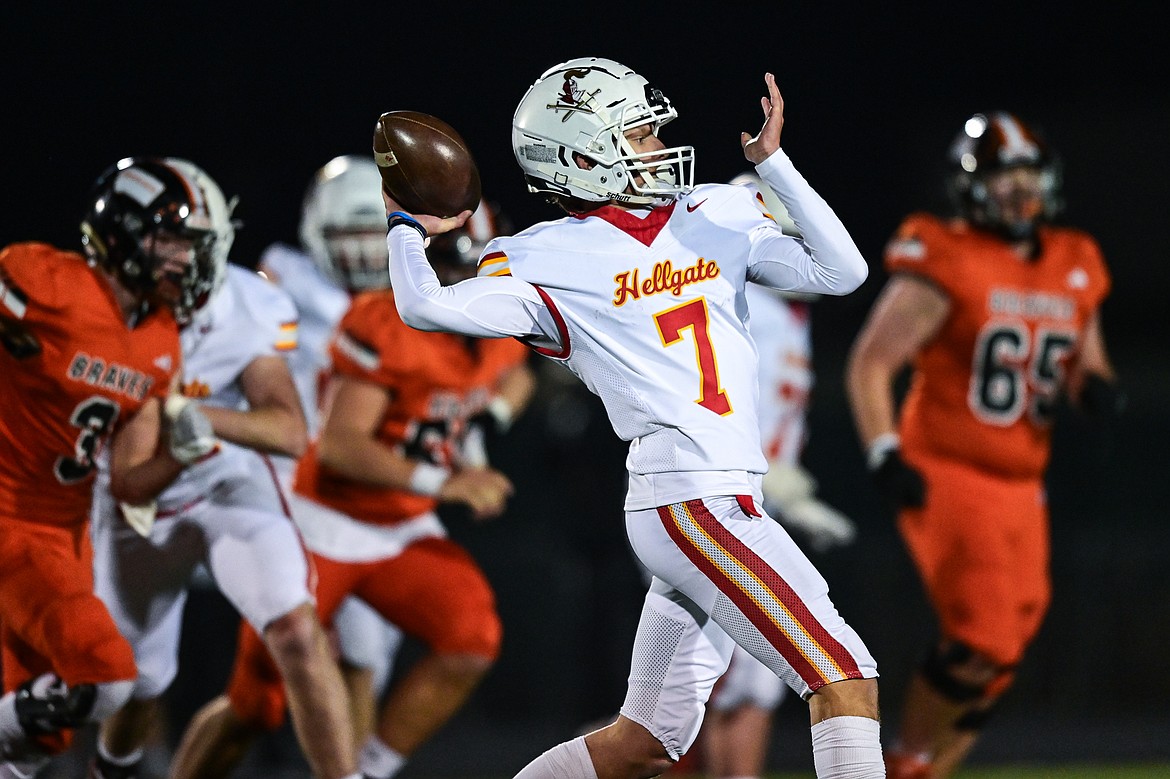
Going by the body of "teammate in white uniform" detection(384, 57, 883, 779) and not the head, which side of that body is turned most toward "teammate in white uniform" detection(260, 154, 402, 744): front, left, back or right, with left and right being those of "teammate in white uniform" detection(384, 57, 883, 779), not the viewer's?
back

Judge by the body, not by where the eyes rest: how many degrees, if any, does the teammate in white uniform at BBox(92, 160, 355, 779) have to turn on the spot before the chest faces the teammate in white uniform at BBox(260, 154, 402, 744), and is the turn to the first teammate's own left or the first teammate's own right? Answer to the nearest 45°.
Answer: approximately 135° to the first teammate's own right

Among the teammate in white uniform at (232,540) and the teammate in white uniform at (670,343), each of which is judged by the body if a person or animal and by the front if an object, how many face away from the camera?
0

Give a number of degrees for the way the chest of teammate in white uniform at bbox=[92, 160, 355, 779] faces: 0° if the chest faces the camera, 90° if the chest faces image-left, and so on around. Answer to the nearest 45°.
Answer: approximately 45°

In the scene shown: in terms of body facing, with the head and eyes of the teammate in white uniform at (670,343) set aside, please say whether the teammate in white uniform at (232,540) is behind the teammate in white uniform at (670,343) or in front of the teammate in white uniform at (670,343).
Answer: behind

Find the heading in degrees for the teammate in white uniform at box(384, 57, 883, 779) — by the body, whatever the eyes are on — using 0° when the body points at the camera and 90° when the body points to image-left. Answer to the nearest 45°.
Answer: approximately 315°

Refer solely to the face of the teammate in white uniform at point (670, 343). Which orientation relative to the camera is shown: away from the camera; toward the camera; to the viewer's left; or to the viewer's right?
to the viewer's right
